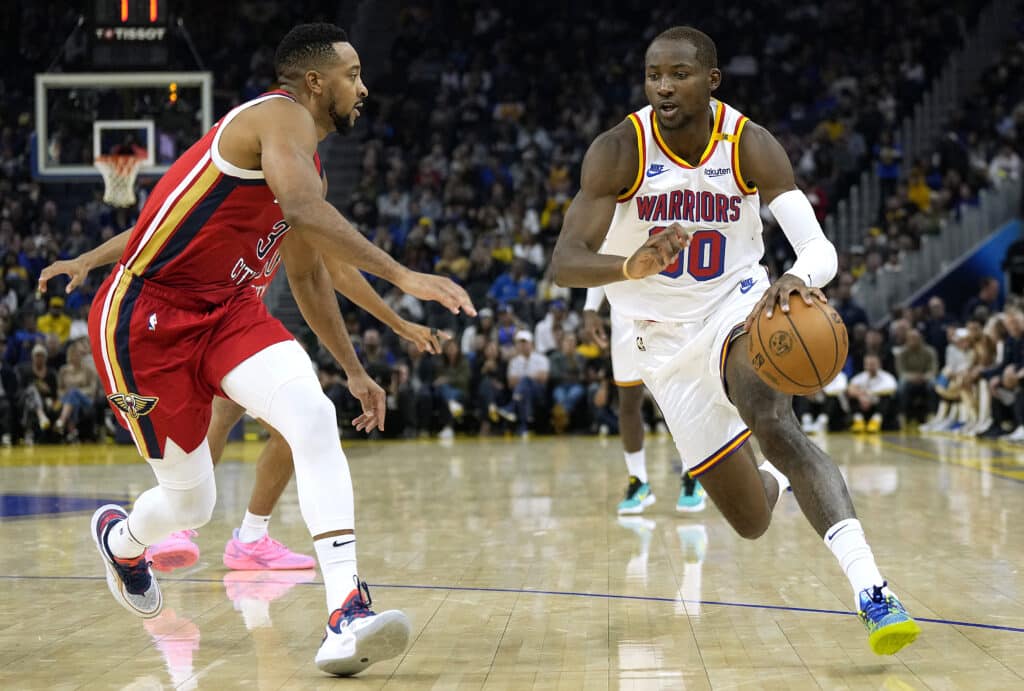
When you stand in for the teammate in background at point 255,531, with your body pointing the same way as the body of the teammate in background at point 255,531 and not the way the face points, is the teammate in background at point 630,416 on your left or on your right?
on your left

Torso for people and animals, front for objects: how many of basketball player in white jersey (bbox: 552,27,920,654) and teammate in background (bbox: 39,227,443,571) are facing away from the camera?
0

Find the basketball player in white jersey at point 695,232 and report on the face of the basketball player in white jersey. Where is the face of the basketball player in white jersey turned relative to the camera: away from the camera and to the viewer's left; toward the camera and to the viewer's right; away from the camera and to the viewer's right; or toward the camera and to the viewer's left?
toward the camera and to the viewer's left

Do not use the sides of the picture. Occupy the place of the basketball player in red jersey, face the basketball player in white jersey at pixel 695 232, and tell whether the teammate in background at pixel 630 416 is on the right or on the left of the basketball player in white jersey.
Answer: left

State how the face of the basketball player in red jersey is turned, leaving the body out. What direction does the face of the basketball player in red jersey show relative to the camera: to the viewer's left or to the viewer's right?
to the viewer's right

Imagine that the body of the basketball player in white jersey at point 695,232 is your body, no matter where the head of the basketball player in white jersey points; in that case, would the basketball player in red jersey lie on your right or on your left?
on your right

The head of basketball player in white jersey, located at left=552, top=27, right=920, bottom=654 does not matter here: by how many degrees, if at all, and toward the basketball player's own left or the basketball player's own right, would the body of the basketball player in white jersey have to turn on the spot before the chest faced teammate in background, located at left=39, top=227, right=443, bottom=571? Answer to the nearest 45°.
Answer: approximately 90° to the basketball player's own right

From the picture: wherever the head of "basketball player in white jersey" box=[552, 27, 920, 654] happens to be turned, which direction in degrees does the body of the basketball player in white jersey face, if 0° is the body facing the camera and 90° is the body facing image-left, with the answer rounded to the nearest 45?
approximately 0°

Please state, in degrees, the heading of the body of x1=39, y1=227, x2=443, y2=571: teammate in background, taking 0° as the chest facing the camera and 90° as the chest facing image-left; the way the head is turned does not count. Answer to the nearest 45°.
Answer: approximately 315°
